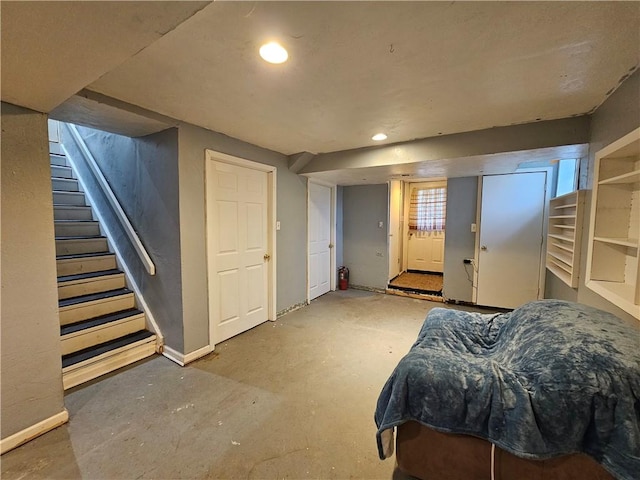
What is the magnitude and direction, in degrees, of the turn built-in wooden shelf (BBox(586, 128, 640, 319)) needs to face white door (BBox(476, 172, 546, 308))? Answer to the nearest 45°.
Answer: approximately 45° to its right

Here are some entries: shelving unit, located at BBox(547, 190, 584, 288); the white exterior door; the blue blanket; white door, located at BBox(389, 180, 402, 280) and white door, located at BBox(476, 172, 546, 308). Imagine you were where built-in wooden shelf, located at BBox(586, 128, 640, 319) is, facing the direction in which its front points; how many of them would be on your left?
1

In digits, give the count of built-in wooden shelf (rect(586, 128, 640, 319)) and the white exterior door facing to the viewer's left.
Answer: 1

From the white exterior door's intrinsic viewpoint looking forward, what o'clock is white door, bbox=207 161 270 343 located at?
The white door is roughly at 1 o'clock from the white exterior door.

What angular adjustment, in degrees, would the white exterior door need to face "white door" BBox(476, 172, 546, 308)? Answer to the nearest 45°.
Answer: approximately 45° to its left

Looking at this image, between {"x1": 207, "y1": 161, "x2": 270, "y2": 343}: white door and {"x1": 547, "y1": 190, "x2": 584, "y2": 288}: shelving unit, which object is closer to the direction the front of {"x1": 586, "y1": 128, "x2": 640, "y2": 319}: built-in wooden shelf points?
the white door

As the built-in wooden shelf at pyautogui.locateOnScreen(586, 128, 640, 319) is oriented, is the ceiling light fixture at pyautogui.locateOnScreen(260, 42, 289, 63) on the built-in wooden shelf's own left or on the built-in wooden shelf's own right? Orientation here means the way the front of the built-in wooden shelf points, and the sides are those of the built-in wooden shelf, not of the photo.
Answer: on the built-in wooden shelf's own left

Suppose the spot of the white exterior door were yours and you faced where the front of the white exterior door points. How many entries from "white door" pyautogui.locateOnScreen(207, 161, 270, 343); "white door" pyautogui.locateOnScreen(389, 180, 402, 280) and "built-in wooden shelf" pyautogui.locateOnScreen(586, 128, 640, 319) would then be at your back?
0

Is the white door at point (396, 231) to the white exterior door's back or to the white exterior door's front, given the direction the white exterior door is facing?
to the front

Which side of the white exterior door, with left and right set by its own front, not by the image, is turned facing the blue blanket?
front

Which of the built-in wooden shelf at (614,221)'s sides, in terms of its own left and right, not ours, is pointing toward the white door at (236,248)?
front

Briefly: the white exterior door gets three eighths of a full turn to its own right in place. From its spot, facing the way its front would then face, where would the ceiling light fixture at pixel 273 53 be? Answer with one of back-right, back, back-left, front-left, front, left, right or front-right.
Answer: back-left

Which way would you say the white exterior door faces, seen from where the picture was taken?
facing the viewer

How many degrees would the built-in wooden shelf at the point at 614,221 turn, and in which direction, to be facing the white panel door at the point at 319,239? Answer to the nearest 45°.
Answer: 0° — it already faces it

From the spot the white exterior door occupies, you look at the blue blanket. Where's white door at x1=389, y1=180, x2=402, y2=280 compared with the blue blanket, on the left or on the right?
right

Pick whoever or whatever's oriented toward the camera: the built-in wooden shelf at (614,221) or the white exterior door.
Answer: the white exterior door

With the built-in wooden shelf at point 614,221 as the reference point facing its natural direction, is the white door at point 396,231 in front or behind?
in front

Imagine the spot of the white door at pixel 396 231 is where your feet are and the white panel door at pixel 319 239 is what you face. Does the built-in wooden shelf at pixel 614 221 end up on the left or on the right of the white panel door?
left

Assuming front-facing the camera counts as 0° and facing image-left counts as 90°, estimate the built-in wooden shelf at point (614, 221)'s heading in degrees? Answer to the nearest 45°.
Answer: approximately 90°
